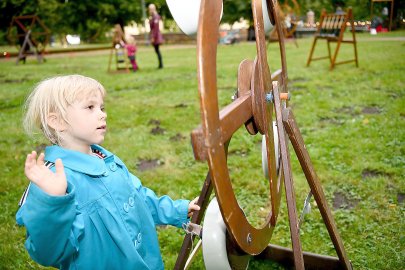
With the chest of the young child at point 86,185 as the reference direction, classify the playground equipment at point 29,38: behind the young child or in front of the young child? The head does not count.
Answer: behind

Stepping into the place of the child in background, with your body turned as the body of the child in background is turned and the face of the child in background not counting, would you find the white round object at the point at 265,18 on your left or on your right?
on your left

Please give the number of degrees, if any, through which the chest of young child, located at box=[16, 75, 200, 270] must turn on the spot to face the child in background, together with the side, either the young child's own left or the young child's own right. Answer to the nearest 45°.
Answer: approximately 135° to the young child's own left

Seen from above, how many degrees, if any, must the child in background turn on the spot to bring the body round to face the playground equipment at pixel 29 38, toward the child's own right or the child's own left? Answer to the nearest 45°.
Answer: approximately 45° to the child's own right

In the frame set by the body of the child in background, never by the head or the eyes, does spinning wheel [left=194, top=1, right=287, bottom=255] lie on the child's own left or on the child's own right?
on the child's own left

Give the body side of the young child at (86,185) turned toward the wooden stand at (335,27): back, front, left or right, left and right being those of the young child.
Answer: left

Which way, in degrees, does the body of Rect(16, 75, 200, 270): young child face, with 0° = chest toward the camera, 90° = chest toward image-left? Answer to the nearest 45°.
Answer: approximately 315°
